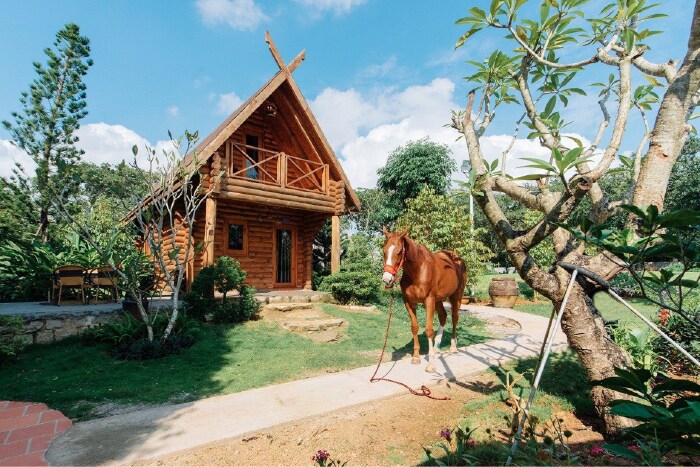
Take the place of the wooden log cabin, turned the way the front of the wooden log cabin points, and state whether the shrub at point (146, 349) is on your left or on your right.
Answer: on your right

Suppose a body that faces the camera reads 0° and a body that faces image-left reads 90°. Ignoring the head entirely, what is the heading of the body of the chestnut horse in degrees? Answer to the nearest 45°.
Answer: approximately 45°

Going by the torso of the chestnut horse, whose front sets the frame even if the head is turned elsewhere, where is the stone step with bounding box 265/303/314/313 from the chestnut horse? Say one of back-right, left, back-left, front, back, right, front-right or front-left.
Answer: right

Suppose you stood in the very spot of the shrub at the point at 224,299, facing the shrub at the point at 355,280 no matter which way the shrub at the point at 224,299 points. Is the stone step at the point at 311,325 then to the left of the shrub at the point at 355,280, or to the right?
right

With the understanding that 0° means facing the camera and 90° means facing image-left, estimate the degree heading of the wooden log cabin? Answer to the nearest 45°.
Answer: approximately 315°

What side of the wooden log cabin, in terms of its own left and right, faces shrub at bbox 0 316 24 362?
right

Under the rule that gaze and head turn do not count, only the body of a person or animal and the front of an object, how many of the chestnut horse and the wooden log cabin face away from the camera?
0

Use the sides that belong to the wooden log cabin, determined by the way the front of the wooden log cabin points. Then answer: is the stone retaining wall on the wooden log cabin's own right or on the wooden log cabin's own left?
on the wooden log cabin's own right

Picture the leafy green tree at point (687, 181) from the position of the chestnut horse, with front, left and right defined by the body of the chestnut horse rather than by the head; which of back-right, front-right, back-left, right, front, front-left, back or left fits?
back
